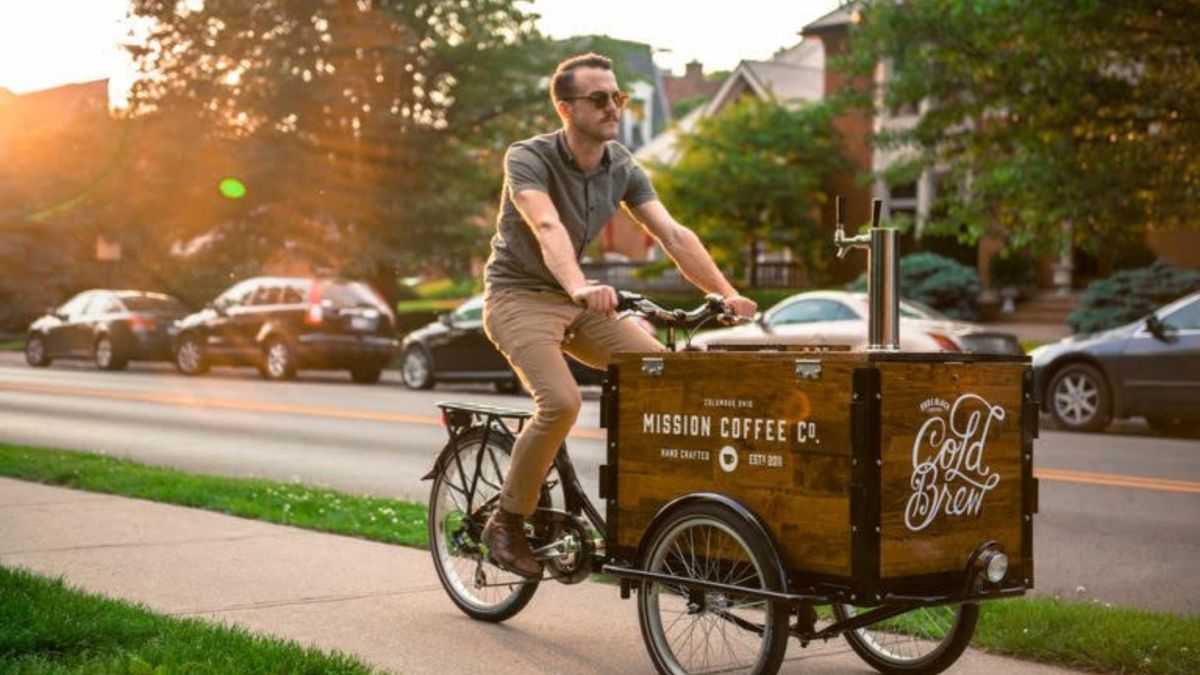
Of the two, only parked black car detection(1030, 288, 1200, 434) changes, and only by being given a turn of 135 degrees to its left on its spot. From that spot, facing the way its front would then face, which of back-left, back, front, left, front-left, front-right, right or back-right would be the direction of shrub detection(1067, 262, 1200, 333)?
back-left

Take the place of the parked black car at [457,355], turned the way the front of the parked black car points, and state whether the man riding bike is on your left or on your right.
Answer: on your left

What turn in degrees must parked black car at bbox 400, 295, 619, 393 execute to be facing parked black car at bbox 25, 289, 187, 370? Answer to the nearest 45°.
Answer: approximately 45° to its right

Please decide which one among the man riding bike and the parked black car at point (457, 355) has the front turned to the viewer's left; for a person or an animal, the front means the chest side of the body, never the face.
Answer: the parked black car

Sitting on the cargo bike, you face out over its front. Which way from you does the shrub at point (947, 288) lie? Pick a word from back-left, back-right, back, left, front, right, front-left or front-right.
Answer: back-left

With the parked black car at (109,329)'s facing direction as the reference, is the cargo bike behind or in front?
behind

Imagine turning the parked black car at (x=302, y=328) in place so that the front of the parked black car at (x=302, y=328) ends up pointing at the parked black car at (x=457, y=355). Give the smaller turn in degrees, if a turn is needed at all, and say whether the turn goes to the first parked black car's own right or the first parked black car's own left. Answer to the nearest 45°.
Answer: approximately 180°

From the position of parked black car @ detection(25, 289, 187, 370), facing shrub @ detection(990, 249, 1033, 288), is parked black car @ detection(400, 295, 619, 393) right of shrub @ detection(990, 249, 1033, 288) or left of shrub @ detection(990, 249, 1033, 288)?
right

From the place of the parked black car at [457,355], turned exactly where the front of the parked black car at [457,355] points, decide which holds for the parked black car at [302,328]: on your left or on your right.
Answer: on your right

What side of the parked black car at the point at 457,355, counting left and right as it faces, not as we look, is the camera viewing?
left

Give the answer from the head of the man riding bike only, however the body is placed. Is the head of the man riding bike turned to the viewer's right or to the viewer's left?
to the viewer's right

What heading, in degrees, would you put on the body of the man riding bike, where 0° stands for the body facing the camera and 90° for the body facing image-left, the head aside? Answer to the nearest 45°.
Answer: approximately 315°

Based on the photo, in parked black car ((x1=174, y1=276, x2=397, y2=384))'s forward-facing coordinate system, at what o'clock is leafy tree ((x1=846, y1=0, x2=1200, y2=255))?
The leafy tree is roughly at 6 o'clock from the parked black car.

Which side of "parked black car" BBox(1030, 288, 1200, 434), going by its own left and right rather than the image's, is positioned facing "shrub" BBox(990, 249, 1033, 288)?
right

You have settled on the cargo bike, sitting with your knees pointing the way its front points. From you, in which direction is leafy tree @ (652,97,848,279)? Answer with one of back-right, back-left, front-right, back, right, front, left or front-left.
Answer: back-left

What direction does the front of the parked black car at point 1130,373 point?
to the viewer's left
